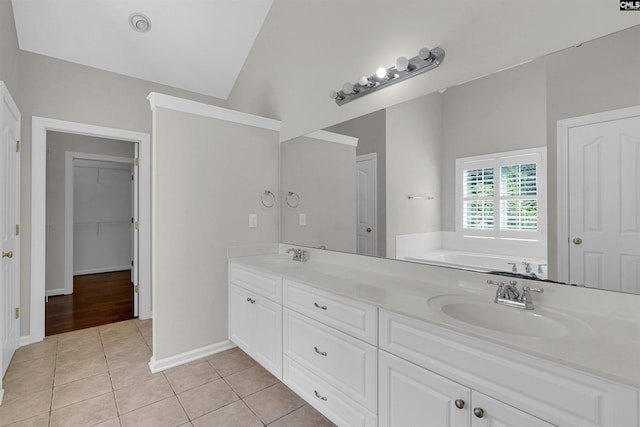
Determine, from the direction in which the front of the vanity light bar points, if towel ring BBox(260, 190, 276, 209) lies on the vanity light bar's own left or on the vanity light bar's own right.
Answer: on the vanity light bar's own right

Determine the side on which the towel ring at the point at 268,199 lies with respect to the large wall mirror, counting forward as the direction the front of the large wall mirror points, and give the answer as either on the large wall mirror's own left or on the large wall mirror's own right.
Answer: on the large wall mirror's own right

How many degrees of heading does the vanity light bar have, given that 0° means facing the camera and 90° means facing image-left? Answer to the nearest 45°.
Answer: approximately 45°
